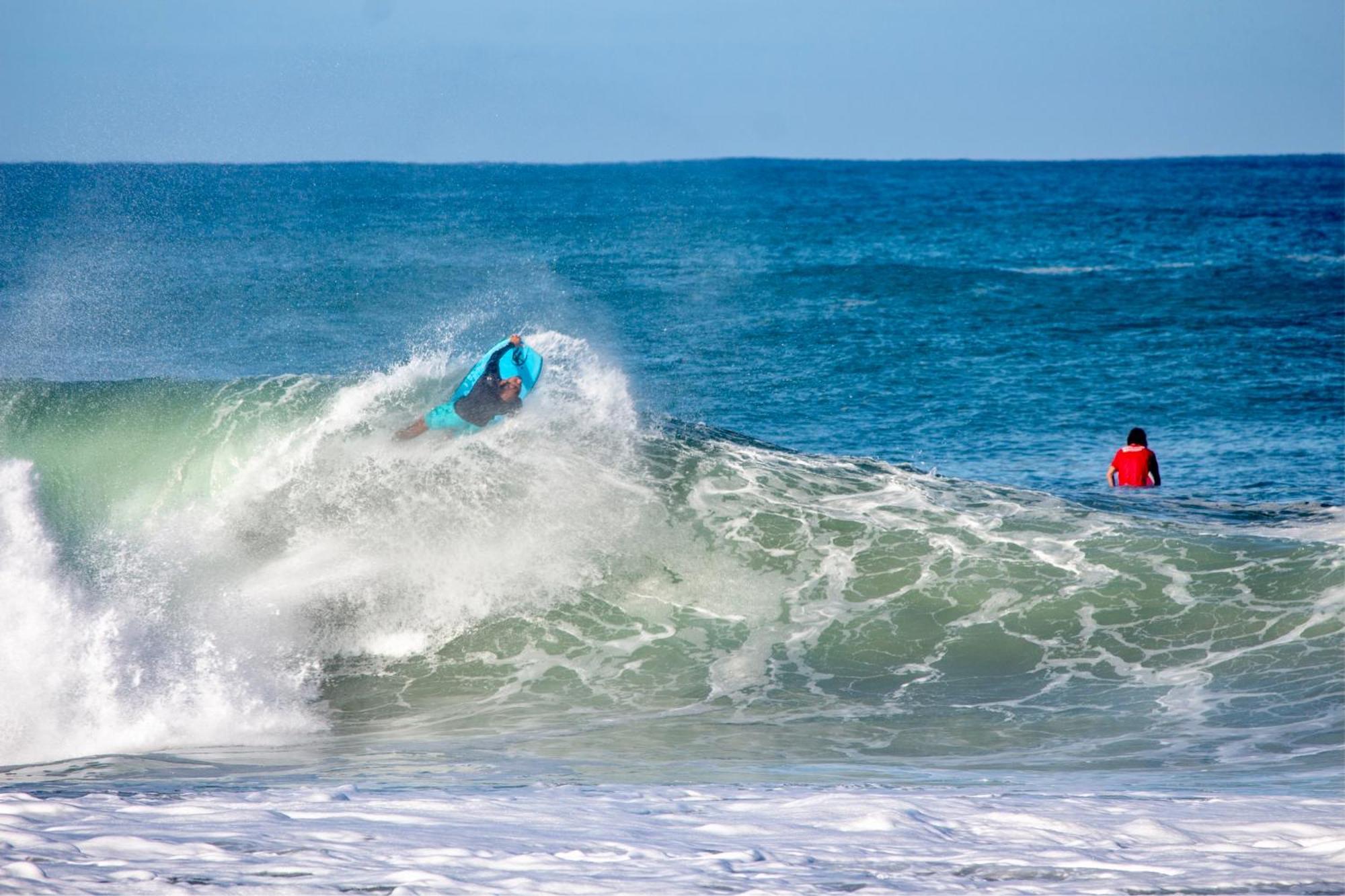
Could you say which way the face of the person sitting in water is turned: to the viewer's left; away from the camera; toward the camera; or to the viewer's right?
away from the camera

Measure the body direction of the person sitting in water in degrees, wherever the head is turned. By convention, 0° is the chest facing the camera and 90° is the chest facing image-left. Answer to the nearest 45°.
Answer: approximately 180°
